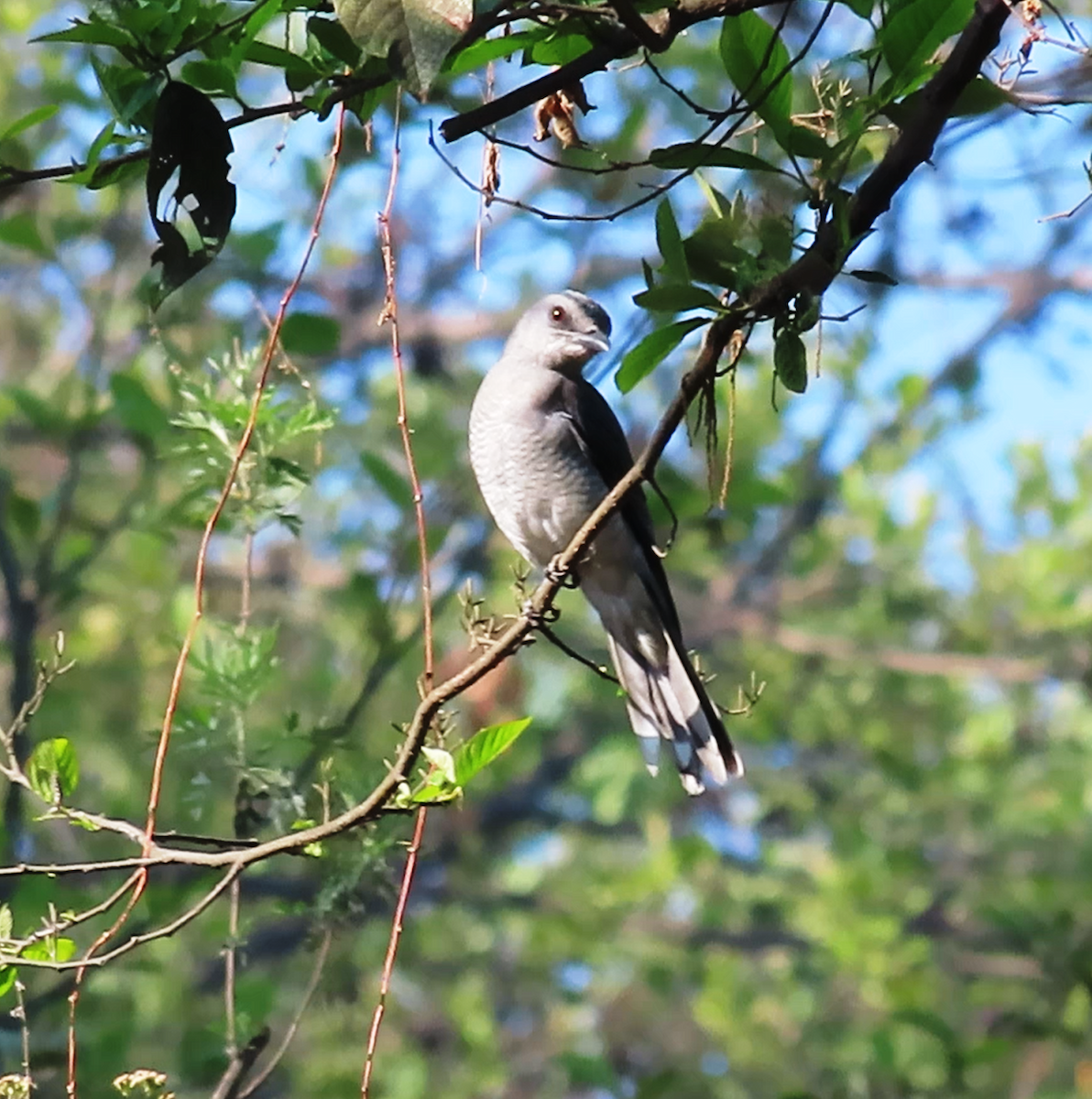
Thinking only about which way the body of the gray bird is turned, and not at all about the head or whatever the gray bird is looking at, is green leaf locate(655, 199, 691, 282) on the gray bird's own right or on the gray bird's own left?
on the gray bird's own left

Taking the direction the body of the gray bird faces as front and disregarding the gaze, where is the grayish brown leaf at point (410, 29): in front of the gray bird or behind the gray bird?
in front

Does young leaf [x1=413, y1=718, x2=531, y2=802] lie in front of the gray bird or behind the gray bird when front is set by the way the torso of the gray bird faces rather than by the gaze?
in front

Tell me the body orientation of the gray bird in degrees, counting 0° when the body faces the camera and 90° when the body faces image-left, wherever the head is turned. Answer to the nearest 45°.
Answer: approximately 45°

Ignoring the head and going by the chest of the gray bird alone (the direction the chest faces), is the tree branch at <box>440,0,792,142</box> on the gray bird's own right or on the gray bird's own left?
on the gray bird's own left
